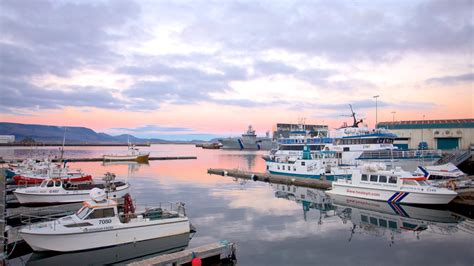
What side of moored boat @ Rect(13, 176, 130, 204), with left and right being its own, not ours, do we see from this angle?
left

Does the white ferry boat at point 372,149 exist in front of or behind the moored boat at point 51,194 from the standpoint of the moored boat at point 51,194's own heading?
behind

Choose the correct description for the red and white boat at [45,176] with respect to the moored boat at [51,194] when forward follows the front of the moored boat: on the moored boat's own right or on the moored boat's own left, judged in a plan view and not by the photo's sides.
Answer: on the moored boat's own right

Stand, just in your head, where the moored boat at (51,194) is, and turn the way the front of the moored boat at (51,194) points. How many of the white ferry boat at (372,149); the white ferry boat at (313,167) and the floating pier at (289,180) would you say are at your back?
3

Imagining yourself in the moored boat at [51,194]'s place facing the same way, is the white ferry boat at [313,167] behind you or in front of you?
behind

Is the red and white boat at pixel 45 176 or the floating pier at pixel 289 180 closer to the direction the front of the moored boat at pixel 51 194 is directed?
the red and white boat

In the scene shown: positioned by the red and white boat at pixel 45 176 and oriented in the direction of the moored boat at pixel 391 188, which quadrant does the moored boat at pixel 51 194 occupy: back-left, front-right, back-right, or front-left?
front-right

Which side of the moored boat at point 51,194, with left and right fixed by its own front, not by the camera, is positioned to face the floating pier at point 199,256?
left

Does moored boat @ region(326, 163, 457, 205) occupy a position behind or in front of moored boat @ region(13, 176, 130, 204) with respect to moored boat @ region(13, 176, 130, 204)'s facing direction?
behind

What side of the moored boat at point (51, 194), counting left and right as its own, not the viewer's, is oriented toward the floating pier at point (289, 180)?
back

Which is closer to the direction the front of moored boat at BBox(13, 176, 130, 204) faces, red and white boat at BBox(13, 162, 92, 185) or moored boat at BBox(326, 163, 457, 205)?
the red and white boat

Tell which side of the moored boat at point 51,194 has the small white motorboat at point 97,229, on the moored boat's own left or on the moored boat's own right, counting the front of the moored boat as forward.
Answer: on the moored boat's own left

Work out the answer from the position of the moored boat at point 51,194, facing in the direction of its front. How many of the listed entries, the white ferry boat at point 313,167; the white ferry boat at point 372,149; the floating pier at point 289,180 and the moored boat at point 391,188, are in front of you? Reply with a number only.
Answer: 0
